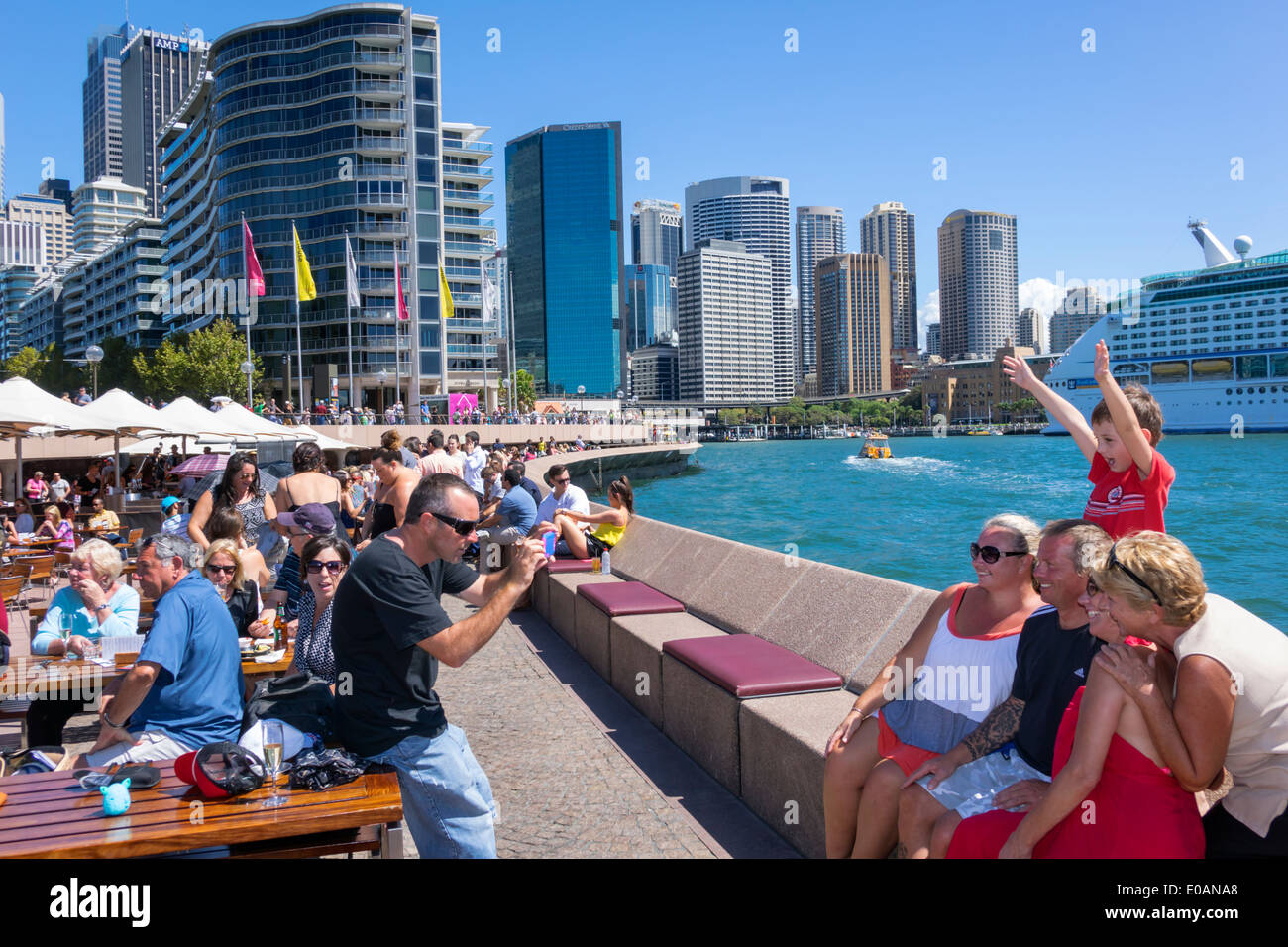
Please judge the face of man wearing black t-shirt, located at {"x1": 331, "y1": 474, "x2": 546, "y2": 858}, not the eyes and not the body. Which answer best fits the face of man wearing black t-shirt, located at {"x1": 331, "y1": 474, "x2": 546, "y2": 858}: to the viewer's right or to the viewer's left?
to the viewer's right

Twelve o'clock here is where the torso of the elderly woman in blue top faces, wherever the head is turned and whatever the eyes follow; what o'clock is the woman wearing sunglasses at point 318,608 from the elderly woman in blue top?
The woman wearing sunglasses is roughly at 9 o'clock from the elderly woman in blue top.

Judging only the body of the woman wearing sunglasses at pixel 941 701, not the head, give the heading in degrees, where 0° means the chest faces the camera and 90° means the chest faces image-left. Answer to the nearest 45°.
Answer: approximately 45°

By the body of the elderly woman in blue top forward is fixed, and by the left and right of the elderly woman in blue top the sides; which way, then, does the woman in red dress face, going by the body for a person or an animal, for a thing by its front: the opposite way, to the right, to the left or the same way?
to the right

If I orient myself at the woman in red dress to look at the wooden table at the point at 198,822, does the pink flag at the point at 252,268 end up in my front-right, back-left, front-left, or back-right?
front-right

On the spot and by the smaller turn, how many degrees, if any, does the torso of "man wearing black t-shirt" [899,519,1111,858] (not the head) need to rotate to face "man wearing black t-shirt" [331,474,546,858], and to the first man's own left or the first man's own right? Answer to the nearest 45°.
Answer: approximately 45° to the first man's own right

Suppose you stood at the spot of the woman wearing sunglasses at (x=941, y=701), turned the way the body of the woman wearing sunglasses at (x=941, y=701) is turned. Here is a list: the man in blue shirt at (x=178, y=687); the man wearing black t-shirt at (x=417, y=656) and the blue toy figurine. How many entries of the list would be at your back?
0

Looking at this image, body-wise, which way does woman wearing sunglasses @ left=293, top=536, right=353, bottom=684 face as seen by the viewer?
toward the camera

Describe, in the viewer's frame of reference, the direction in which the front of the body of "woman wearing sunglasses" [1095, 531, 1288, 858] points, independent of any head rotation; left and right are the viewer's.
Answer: facing to the left of the viewer

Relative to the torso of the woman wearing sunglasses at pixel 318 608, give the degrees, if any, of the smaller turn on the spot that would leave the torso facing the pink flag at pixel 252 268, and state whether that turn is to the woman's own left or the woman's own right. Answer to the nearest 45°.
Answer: approximately 180°

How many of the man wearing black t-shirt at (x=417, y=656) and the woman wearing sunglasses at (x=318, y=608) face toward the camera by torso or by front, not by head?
1

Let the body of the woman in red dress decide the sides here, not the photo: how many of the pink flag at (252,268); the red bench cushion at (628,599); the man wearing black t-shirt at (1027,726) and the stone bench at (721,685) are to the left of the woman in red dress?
0

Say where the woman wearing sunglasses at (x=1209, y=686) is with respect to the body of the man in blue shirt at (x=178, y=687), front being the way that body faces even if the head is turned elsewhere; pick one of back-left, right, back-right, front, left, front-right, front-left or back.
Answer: back-left

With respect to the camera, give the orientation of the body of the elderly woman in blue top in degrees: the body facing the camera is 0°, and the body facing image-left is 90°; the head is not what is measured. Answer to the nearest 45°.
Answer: approximately 45°

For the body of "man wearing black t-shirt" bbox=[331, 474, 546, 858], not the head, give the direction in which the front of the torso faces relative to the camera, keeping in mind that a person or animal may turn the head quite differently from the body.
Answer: to the viewer's right
